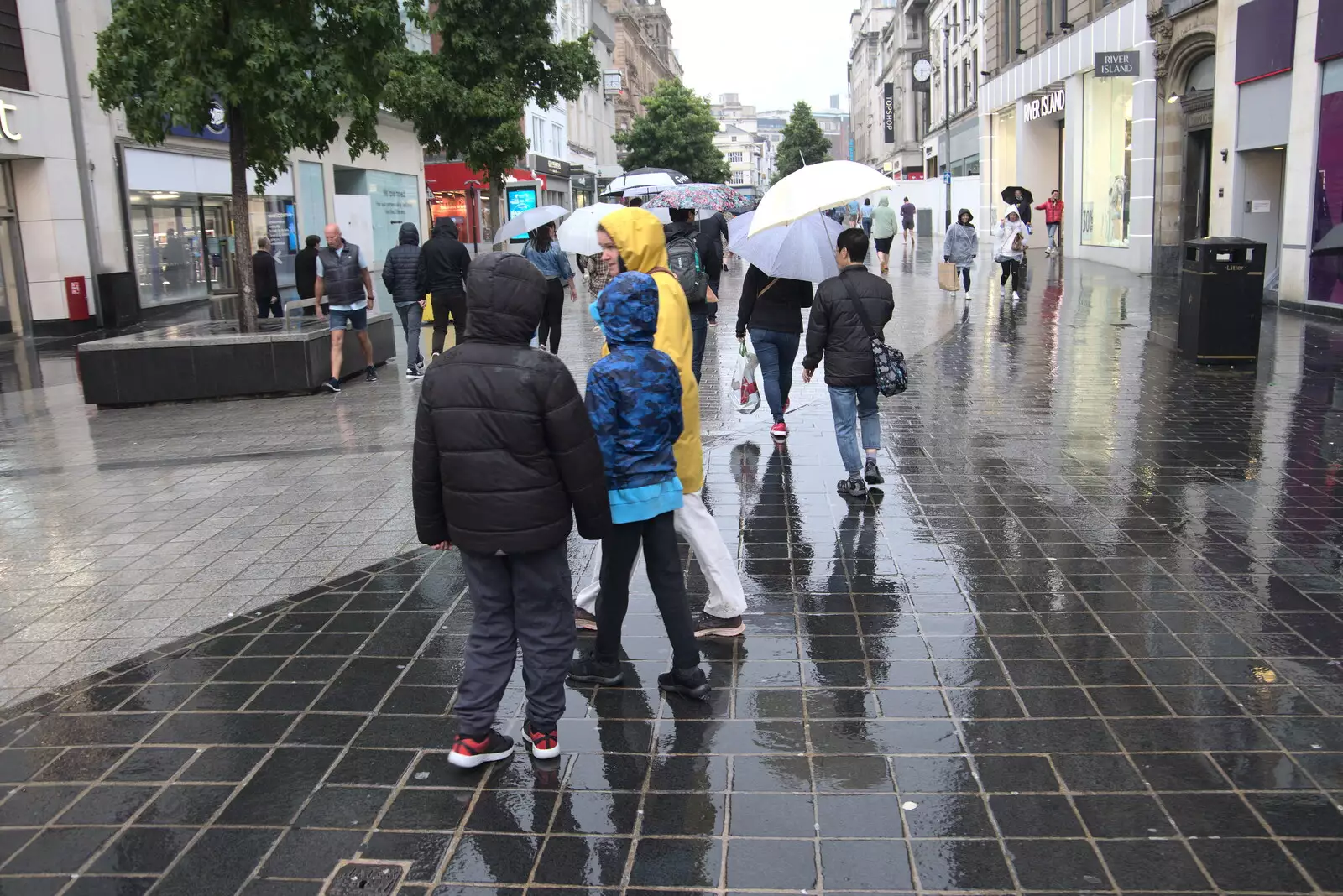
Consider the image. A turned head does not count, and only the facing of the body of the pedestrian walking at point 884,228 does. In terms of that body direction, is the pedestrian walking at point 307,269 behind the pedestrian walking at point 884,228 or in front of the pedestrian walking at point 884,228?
behind

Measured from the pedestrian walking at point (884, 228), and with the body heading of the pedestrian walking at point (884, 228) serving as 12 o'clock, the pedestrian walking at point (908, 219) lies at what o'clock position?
the pedestrian walking at point (908, 219) is roughly at 12 o'clock from the pedestrian walking at point (884, 228).

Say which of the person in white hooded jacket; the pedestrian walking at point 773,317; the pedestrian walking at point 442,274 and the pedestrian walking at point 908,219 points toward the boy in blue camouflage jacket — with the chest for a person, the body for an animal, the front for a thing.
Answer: the person in white hooded jacket

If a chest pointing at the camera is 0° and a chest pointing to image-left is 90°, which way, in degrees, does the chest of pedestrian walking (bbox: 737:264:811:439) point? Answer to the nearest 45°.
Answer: approximately 180°

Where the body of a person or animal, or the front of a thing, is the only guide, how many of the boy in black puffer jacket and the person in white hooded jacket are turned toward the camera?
1

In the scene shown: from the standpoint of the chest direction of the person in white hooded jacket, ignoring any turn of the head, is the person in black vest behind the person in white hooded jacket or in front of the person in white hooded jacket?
in front

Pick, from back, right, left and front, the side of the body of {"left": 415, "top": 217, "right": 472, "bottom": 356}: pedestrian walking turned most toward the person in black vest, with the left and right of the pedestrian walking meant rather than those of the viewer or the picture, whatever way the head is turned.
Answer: back

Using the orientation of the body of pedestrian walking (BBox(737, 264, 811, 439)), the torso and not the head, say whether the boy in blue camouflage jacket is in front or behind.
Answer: behind

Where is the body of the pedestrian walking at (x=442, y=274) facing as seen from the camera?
away from the camera
